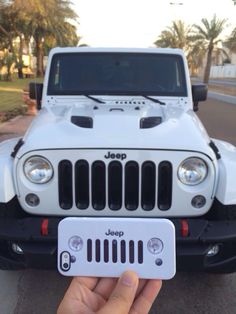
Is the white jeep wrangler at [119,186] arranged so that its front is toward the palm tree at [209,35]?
no

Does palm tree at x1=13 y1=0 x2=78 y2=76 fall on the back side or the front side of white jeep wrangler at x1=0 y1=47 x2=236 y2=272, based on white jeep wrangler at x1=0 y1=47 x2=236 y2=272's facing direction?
on the back side

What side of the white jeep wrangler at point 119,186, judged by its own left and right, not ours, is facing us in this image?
front

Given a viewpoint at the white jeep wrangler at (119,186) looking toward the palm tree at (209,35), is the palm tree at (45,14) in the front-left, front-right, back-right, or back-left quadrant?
front-left

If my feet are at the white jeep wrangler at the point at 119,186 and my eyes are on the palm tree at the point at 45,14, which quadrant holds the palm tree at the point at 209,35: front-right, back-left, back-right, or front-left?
front-right
